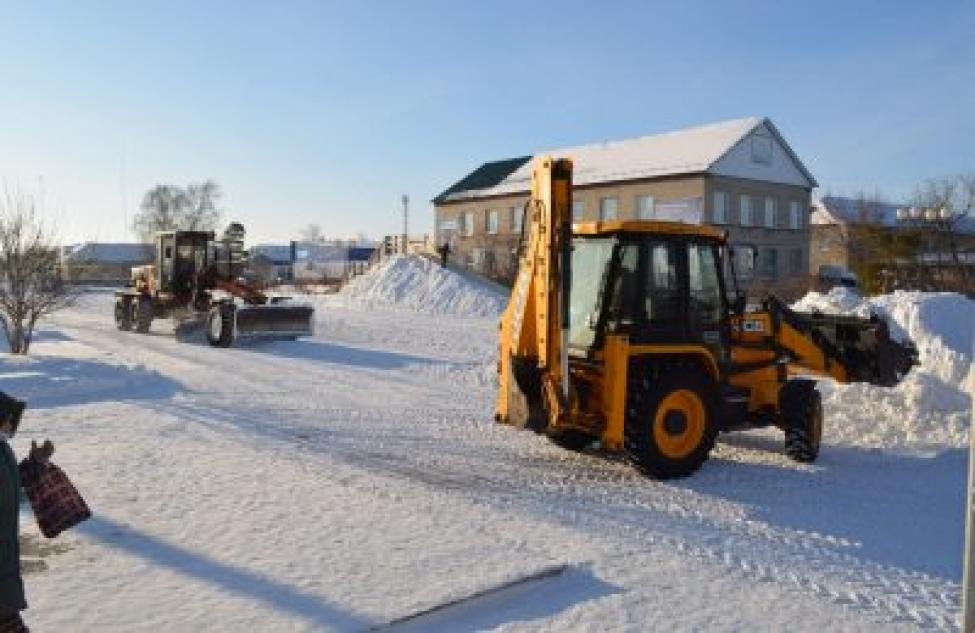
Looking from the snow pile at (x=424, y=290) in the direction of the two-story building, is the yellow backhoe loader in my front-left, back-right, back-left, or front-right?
back-right

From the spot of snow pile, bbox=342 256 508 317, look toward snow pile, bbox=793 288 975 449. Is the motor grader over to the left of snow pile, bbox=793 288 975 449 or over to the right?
right

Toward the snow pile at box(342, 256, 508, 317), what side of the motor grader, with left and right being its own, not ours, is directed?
left

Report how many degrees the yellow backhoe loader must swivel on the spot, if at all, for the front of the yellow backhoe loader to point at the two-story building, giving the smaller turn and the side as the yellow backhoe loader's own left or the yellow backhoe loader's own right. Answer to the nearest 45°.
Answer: approximately 45° to the yellow backhoe loader's own left

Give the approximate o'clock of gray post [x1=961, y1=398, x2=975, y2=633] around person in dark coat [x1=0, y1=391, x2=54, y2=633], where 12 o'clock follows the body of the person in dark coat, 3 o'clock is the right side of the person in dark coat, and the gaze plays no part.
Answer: The gray post is roughly at 1 o'clock from the person in dark coat.

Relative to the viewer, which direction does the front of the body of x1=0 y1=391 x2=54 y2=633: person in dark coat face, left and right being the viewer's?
facing to the right of the viewer

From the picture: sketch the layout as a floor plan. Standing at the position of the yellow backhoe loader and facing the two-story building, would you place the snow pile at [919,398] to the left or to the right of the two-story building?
right

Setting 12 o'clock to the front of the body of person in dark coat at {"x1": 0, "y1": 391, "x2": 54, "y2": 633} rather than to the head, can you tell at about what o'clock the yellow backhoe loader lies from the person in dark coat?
The yellow backhoe loader is roughly at 11 o'clock from the person in dark coat.

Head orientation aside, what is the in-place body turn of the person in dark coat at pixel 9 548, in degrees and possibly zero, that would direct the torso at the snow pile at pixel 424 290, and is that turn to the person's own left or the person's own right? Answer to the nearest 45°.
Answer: approximately 45° to the person's own left

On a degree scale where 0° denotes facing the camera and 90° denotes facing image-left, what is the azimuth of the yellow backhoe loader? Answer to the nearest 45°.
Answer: approximately 225°
